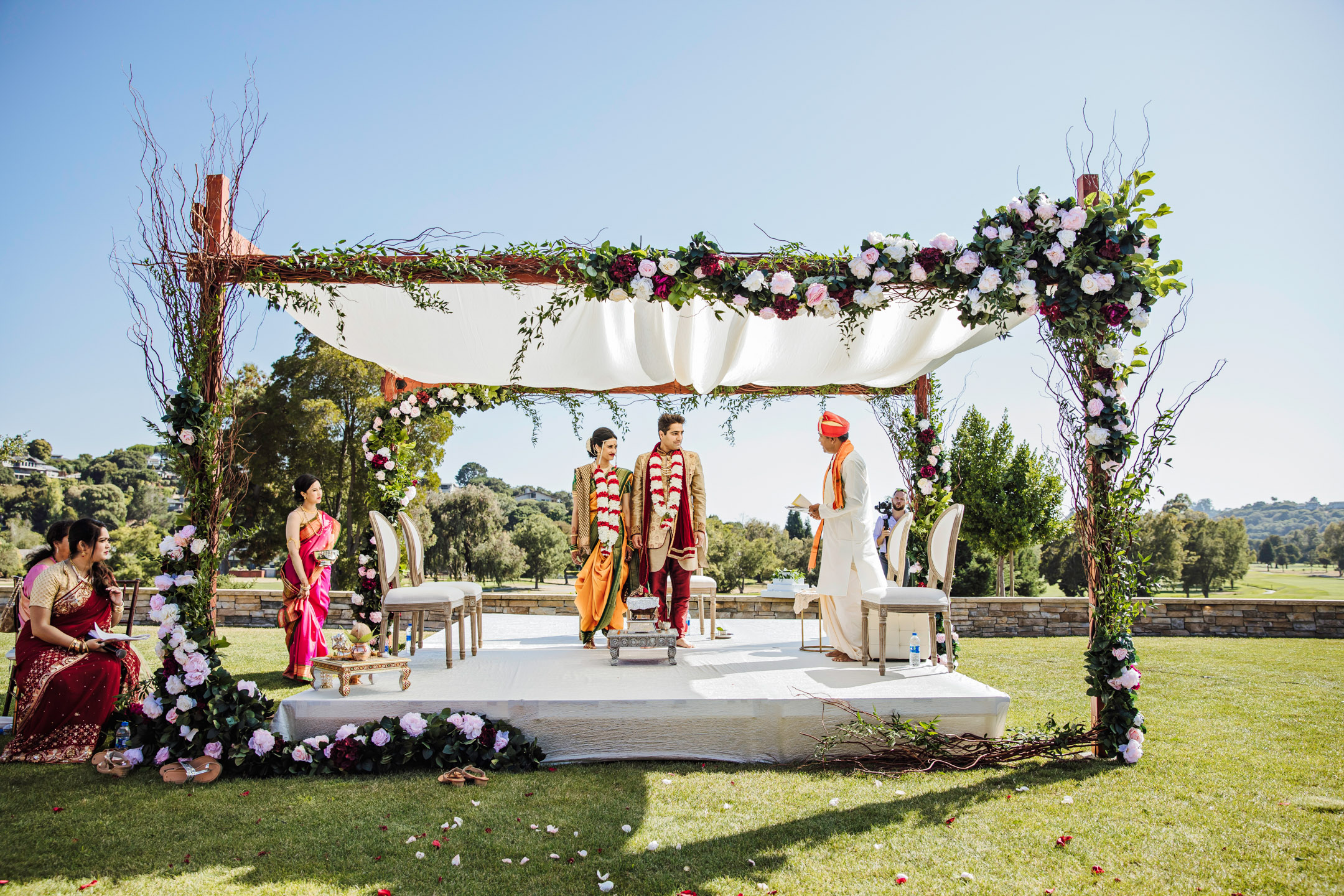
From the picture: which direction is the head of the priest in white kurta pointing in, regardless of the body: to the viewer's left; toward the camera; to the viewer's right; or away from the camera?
to the viewer's left

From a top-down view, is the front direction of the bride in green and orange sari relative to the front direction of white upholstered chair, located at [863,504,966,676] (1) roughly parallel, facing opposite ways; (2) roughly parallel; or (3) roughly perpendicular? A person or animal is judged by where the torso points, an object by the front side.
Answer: roughly perpendicular

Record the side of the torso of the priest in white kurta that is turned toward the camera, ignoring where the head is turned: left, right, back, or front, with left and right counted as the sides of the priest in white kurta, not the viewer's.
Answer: left

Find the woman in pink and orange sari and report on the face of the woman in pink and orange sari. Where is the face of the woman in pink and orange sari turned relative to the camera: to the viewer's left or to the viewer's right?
to the viewer's right

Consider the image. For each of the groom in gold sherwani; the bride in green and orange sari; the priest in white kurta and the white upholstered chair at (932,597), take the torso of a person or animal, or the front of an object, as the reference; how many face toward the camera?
2

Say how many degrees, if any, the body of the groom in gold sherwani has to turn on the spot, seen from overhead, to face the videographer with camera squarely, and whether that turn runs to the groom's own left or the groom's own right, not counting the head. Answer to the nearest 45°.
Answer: approximately 135° to the groom's own left

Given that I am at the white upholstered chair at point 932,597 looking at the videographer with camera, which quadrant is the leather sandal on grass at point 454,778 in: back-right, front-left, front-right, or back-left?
back-left

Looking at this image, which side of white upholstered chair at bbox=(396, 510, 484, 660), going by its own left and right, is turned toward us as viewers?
right

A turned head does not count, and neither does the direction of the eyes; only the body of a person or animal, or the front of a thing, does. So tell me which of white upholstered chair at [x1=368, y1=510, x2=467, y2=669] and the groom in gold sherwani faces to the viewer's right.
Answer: the white upholstered chair

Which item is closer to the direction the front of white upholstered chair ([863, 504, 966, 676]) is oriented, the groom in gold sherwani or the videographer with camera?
the groom in gold sherwani

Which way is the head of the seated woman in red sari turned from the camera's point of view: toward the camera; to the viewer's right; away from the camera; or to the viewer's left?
to the viewer's right
